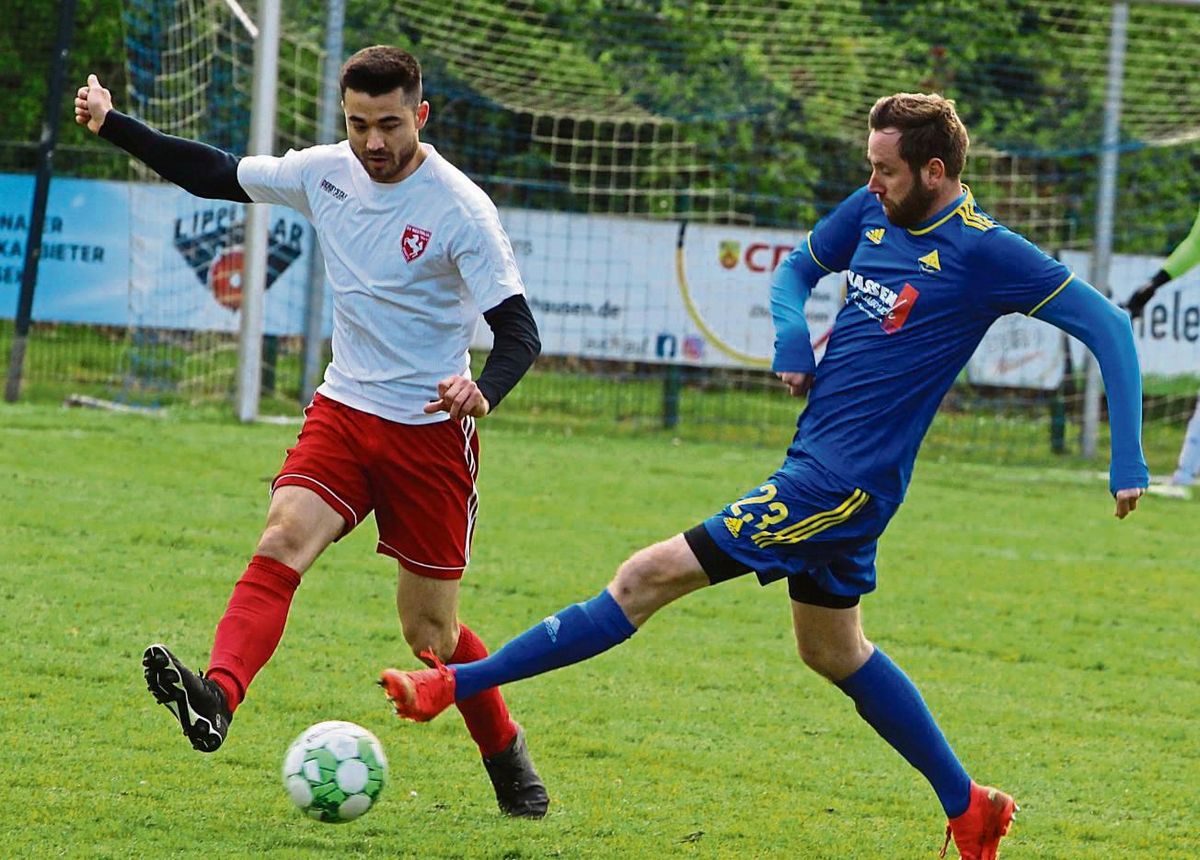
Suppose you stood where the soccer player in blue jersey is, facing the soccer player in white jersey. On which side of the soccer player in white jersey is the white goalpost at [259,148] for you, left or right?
right

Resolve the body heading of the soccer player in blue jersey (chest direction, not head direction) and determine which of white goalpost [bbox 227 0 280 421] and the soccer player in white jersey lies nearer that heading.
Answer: the soccer player in white jersey

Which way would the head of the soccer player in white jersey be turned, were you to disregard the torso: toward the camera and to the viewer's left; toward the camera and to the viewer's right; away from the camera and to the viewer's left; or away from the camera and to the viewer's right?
toward the camera and to the viewer's left

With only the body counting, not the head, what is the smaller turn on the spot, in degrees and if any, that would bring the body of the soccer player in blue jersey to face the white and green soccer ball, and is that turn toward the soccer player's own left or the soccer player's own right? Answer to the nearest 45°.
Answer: approximately 45° to the soccer player's own right

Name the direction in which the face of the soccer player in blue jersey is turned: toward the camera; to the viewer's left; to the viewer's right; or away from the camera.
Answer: to the viewer's left

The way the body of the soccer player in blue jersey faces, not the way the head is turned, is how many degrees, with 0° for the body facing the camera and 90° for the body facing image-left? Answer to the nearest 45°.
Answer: approximately 45°

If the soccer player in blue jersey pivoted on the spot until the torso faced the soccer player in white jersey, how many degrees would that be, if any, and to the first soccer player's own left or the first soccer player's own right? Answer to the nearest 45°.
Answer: approximately 45° to the first soccer player's own right

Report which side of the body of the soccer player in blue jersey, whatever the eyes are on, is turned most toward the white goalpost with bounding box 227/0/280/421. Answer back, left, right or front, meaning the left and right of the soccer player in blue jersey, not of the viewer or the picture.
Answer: right

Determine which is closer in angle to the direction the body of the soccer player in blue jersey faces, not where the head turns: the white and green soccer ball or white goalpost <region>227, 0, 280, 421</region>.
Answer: the white and green soccer ball
